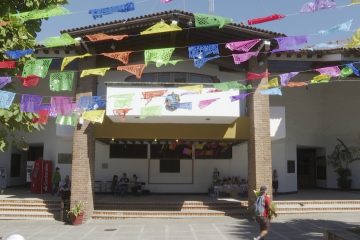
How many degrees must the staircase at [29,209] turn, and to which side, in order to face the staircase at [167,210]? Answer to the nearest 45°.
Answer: approximately 90° to its left

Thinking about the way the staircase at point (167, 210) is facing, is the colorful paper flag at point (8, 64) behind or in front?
in front

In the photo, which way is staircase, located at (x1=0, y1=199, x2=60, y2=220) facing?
toward the camera

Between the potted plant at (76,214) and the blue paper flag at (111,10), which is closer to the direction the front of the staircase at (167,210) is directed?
the blue paper flag

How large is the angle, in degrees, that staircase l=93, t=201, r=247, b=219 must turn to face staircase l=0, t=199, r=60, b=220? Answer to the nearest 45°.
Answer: approximately 90° to its right

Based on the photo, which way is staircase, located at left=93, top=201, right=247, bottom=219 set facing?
toward the camera

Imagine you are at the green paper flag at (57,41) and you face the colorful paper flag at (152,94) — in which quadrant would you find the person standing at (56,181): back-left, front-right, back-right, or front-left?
front-left

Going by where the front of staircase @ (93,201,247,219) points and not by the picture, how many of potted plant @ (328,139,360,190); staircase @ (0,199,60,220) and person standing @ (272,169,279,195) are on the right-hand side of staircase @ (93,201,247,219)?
1

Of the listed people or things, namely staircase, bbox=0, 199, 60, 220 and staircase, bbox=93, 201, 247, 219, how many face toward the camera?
2

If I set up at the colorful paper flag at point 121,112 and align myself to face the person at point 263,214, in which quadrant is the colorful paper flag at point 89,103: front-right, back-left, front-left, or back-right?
back-right

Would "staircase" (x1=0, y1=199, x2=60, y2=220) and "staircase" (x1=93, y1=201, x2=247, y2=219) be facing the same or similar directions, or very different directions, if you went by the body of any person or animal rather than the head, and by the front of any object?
same or similar directions
